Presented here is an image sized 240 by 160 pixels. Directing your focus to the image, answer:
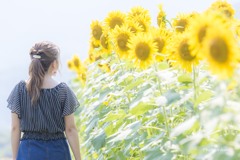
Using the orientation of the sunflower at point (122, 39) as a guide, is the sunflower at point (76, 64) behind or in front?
behind

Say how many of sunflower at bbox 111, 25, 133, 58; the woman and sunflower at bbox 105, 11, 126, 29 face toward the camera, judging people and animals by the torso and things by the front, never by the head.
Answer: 2

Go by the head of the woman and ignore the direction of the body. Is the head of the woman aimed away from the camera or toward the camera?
away from the camera

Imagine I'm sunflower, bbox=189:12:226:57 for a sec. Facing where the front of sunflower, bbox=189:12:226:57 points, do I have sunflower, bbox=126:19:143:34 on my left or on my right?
on my right

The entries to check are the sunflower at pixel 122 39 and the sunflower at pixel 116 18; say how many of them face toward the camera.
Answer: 2

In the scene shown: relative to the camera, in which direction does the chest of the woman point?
away from the camera

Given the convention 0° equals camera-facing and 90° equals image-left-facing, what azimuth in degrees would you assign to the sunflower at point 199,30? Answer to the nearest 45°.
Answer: approximately 45°

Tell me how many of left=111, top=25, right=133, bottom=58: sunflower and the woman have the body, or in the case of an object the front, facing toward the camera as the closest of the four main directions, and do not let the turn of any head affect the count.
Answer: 1

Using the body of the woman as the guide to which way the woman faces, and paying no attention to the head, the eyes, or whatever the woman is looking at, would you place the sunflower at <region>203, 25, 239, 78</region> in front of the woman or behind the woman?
behind
